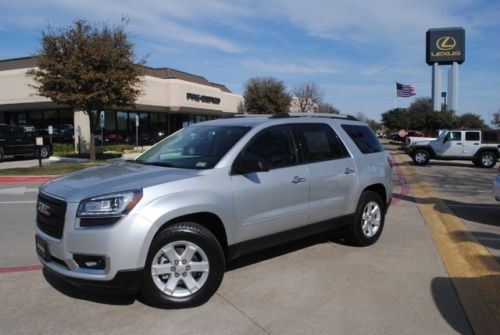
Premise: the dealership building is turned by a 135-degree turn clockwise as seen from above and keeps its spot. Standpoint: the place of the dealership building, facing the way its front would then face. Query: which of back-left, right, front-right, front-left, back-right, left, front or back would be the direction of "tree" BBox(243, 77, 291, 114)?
back-right

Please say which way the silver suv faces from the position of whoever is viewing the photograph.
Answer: facing the viewer and to the left of the viewer

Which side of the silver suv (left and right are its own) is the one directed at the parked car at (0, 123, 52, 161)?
right

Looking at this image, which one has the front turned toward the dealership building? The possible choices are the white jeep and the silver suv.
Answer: the white jeep

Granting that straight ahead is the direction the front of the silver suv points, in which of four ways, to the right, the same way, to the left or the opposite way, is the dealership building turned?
to the left

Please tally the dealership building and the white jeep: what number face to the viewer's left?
1

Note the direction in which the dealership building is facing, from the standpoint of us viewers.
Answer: facing the viewer and to the right of the viewer

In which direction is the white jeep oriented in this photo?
to the viewer's left

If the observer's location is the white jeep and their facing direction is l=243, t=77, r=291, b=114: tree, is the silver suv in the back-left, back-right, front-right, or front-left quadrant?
back-left

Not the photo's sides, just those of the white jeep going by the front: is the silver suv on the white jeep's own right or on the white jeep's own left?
on the white jeep's own left

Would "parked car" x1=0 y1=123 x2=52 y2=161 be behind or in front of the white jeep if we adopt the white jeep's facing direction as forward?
in front

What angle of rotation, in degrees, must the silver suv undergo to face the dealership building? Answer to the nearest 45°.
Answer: approximately 135° to its right

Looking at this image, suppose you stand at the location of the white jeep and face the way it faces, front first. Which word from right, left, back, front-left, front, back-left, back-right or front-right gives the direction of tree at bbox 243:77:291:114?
front-right
